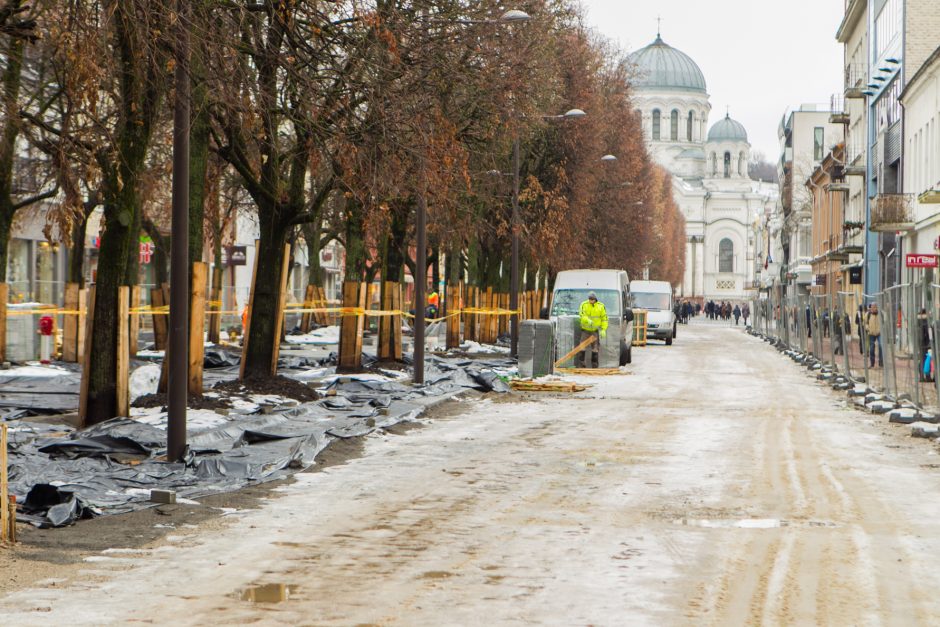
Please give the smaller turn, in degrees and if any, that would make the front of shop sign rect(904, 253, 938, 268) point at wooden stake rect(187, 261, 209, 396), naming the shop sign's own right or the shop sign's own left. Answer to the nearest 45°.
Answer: approximately 45° to the shop sign's own right

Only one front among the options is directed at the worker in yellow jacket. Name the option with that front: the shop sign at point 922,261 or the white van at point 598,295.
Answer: the white van

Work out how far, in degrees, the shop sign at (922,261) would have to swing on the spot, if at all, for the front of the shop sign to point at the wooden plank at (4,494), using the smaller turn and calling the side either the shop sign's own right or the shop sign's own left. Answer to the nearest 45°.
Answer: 0° — it already faces it

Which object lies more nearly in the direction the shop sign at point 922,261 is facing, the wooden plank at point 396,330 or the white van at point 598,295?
the wooden plank

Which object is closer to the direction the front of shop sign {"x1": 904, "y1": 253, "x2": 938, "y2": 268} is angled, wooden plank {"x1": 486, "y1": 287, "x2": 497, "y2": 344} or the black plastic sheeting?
the black plastic sheeting

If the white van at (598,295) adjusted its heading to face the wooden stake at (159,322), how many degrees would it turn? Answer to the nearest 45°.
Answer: approximately 45° to its right
